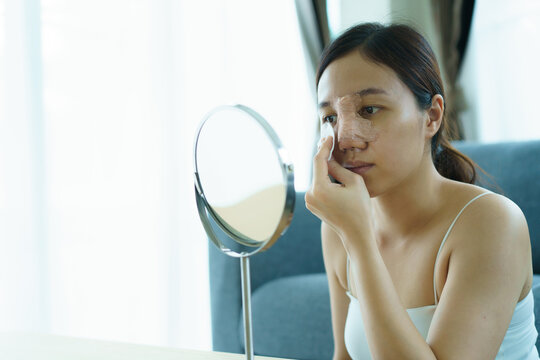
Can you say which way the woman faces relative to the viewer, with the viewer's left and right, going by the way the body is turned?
facing the viewer and to the left of the viewer

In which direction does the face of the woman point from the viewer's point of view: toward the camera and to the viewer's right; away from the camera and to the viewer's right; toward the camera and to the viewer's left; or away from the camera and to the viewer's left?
toward the camera and to the viewer's left

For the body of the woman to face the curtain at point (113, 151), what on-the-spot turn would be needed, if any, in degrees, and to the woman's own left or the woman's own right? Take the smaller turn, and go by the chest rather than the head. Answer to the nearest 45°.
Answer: approximately 90° to the woman's own right

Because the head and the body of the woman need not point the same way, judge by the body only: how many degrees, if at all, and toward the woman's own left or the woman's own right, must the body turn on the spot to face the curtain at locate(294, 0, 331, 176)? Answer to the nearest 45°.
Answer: approximately 135° to the woman's own right
